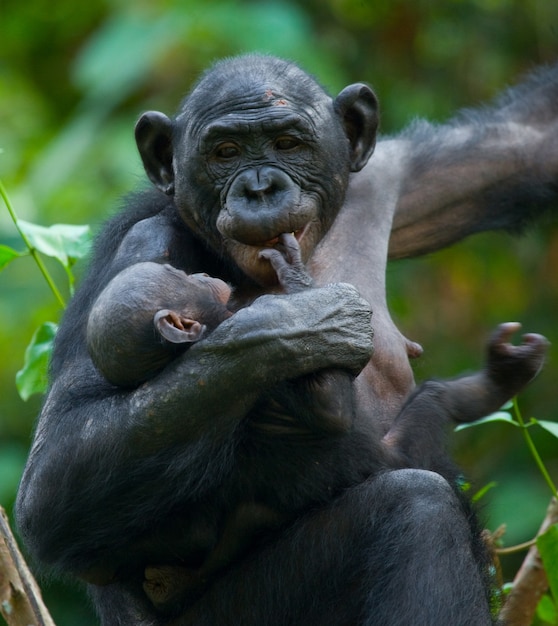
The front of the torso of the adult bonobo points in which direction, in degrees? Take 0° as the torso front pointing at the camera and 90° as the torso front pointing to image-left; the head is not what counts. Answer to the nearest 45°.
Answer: approximately 0°

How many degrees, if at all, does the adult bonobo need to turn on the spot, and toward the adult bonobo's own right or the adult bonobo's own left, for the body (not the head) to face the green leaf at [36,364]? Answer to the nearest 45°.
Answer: approximately 135° to the adult bonobo's own right
